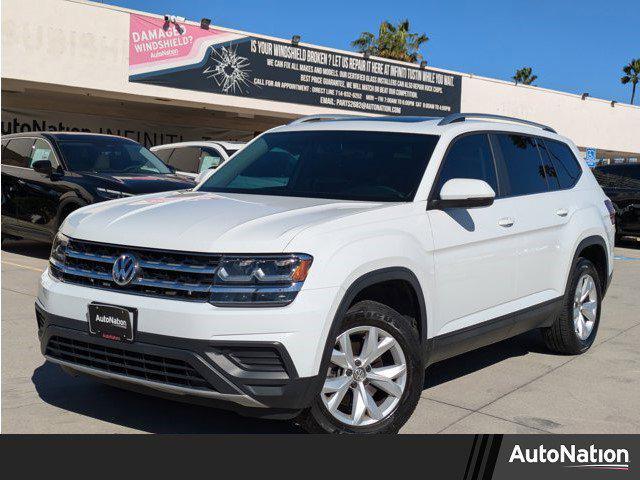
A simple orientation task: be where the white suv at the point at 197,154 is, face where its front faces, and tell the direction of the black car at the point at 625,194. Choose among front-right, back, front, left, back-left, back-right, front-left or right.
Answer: front-left

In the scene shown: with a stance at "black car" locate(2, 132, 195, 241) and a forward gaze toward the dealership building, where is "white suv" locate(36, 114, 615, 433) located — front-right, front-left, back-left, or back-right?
back-right

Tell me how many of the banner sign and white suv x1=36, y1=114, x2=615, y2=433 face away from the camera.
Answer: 0

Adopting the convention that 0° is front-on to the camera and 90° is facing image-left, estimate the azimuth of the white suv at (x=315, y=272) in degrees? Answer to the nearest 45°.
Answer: approximately 45°

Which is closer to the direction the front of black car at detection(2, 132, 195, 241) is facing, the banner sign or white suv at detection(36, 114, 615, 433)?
the white suv

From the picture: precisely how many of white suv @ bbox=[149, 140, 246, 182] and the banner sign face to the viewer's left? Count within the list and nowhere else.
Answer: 0

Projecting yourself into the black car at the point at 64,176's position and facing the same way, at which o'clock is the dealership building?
The dealership building is roughly at 8 o'clock from the black car.

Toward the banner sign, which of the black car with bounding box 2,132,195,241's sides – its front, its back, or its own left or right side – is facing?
left

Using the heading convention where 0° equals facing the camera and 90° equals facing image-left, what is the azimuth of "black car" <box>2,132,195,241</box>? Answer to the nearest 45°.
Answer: approximately 315°

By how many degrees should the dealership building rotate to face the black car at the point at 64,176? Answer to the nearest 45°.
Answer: approximately 45° to its right

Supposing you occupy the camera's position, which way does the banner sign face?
facing the viewer and to the right of the viewer

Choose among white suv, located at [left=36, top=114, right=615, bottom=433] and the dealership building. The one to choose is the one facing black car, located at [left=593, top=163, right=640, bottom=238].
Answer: the dealership building

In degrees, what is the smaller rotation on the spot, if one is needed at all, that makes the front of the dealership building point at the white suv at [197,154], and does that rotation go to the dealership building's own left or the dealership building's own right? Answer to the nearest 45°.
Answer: approximately 45° to the dealership building's own right

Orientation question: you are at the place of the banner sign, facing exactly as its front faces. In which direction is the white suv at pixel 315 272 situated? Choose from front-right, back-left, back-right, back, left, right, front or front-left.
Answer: front-right

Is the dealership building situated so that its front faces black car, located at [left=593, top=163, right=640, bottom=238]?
yes

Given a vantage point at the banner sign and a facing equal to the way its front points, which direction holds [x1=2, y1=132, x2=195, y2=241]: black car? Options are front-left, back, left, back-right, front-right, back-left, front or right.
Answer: front-right

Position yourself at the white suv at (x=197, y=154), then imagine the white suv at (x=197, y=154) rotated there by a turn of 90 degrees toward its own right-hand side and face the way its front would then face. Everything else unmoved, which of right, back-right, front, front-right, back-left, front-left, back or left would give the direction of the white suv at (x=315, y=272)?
front-left
